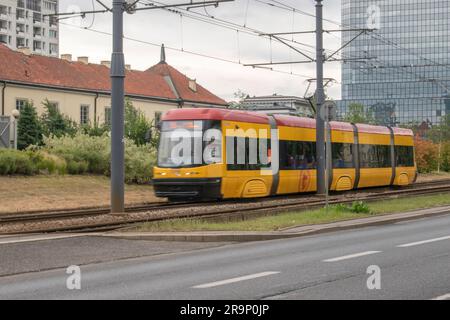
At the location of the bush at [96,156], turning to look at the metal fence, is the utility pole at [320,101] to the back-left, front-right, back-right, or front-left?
back-left

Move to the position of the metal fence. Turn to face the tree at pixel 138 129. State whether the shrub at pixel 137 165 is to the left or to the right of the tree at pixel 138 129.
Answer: right

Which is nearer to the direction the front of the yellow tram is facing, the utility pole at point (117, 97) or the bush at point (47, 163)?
the utility pole

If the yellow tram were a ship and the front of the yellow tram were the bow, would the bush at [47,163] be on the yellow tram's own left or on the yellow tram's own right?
on the yellow tram's own right

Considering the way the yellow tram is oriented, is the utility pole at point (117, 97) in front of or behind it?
in front

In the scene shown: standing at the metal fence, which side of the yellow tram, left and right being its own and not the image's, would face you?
right

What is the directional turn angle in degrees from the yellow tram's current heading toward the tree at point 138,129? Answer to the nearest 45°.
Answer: approximately 90° to its right

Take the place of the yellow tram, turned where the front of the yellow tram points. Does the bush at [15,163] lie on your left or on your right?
on your right

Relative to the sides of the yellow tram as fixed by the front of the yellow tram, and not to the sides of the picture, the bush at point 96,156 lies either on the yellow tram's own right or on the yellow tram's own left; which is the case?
on the yellow tram's own right

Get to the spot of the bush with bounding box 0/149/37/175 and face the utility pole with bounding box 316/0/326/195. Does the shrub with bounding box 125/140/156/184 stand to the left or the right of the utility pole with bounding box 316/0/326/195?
left

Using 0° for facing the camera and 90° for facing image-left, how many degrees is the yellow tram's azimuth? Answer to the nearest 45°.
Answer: approximately 45°
